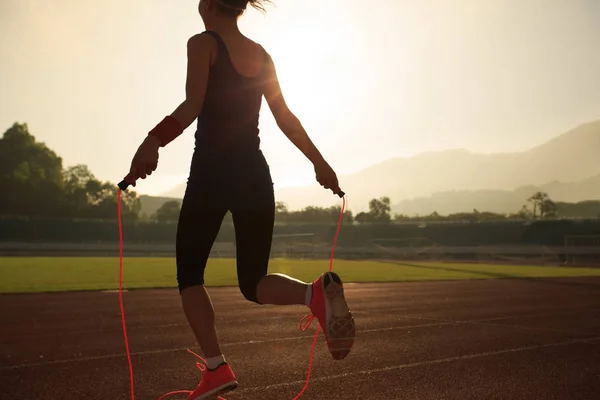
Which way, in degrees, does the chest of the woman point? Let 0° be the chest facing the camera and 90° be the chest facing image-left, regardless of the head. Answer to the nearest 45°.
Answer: approximately 135°
